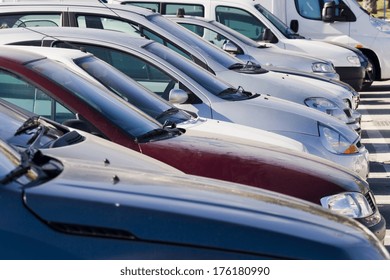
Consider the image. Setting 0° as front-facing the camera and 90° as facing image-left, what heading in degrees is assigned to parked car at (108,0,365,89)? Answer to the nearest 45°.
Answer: approximately 270°

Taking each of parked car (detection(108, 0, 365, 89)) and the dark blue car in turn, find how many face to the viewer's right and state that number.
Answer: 2

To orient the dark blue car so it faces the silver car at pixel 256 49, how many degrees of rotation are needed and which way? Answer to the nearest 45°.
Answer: approximately 90° to its left

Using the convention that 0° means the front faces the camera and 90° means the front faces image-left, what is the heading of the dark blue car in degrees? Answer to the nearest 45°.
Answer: approximately 270°

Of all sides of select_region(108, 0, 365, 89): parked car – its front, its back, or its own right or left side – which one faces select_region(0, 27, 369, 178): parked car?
right

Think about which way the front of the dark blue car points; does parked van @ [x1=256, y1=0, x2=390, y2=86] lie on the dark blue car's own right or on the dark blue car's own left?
on the dark blue car's own left

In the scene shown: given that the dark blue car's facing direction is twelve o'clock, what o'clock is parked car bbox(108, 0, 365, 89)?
The parked car is roughly at 9 o'clock from the dark blue car.

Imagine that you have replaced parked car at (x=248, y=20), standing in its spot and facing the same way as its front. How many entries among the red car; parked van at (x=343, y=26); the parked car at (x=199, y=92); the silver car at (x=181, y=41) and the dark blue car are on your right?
4

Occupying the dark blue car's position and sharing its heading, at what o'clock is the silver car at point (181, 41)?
The silver car is roughly at 9 o'clock from the dark blue car.

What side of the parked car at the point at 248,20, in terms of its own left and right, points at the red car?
right

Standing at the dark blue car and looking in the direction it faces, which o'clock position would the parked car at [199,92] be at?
The parked car is roughly at 9 o'clock from the dark blue car.
